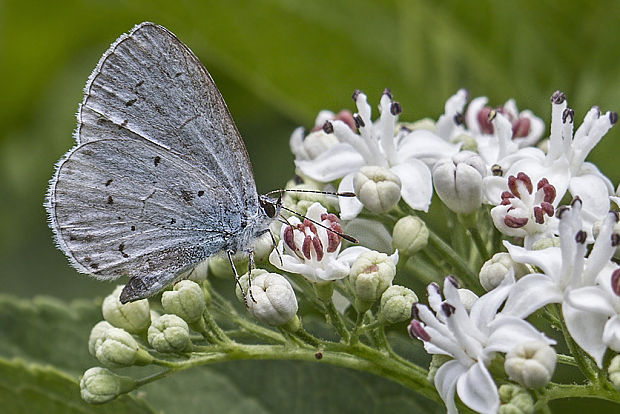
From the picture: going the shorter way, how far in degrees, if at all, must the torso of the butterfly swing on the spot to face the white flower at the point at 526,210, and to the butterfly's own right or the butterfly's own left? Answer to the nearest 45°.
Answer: approximately 45° to the butterfly's own right

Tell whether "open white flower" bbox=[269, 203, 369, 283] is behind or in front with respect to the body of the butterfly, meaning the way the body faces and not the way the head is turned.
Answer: in front

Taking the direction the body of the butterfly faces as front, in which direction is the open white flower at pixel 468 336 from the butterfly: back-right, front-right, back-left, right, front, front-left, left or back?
front-right

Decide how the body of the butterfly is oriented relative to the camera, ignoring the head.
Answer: to the viewer's right

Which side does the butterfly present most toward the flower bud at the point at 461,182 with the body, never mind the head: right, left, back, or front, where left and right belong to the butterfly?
front

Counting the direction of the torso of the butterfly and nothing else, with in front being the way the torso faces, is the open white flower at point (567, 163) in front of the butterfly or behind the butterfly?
in front

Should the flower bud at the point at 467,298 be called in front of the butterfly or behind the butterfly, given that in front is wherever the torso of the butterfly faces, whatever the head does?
in front

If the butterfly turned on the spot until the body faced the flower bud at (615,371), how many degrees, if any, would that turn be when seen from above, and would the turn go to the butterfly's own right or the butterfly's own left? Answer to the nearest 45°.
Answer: approximately 45° to the butterfly's own right
